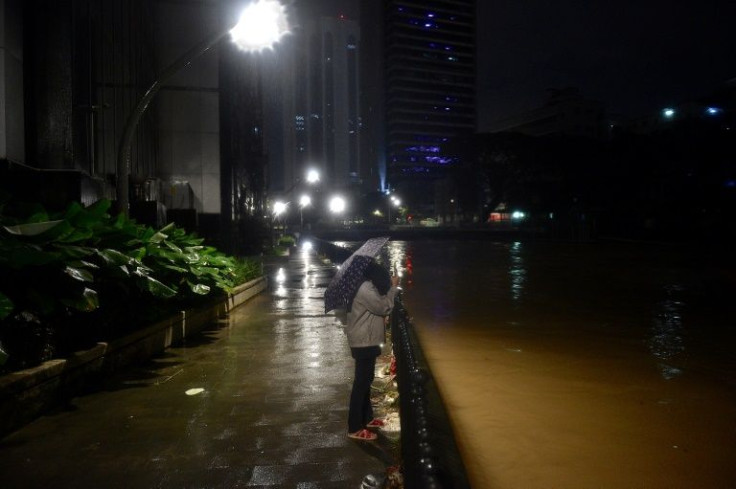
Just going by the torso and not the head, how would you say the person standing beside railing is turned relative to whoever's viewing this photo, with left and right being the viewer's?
facing to the right of the viewer

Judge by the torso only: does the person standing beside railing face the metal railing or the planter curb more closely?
the metal railing

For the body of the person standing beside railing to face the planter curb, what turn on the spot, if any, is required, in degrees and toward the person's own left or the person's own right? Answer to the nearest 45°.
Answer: approximately 180°

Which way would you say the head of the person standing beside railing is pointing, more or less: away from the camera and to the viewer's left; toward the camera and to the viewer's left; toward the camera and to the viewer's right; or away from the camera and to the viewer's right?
away from the camera and to the viewer's right
